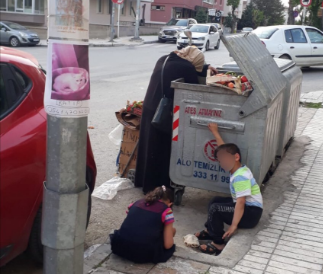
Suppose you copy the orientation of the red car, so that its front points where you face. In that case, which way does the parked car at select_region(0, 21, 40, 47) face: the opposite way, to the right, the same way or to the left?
to the left

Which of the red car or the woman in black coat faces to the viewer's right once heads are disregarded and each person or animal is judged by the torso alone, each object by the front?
the woman in black coat

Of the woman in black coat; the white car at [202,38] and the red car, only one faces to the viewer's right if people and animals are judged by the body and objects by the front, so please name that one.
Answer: the woman in black coat

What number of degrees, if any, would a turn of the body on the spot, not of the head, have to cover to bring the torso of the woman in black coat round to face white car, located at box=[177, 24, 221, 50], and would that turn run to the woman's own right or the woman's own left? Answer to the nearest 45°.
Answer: approximately 90° to the woman's own left

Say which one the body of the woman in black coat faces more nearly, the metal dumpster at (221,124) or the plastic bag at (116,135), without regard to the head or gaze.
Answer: the metal dumpster

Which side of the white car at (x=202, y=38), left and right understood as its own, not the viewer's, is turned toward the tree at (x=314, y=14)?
left

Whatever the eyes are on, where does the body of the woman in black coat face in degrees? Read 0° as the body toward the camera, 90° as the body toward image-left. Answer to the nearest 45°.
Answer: approximately 270°

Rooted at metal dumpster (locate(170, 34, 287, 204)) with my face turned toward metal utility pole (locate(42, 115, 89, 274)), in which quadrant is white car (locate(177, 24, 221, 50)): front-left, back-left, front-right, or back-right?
back-right
